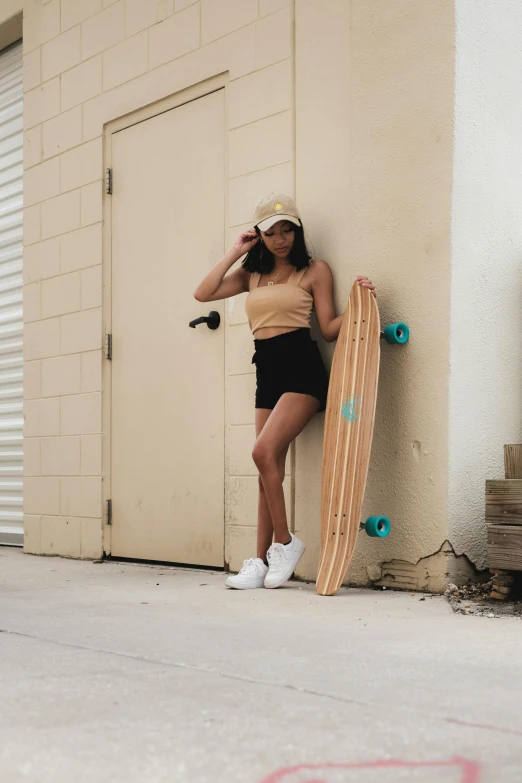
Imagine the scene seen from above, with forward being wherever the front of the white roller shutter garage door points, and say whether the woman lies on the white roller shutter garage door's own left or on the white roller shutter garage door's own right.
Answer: on the white roller shutter garage door's own left

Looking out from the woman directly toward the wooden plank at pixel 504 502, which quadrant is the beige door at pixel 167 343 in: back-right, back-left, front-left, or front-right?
back-left

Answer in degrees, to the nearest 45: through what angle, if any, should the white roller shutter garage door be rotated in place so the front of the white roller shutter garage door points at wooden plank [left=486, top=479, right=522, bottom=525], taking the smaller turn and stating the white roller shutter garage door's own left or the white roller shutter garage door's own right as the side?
approximately 90° to the white roller shutter garage door's own left

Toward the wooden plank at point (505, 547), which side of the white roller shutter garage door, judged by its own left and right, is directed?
left

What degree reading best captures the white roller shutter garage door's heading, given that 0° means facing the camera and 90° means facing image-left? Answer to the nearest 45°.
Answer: approximately 45°
